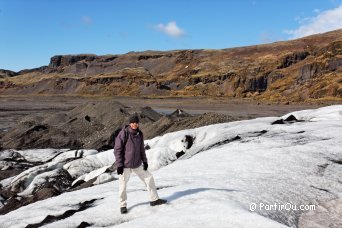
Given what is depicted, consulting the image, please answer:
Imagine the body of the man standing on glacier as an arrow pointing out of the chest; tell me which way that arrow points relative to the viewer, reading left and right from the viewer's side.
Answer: facing the viewer and to the right of the viewer

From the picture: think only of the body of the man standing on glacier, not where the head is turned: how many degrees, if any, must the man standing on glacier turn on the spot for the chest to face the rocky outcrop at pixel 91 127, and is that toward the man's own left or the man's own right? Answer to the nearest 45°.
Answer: approximately 135° to the man's own left
